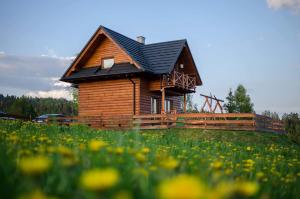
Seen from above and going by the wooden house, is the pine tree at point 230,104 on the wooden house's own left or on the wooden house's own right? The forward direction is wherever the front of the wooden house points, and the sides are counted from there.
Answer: on the wooden house's own left

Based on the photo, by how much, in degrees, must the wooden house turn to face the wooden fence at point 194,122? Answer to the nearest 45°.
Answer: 0° — it already faces it

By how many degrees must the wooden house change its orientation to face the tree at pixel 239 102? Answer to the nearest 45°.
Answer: approximately 90° to its left

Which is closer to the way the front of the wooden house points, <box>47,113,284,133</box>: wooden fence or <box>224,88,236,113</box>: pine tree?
the wooden fence

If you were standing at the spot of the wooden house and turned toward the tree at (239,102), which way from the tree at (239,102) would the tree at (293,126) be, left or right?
right

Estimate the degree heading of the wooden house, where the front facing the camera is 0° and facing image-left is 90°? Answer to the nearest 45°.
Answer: approximately 315°

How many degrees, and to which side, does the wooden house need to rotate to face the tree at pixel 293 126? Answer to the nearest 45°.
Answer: approximately 45° to its left

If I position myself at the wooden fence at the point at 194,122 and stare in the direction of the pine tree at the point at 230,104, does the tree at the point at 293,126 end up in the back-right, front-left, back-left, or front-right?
front-right
